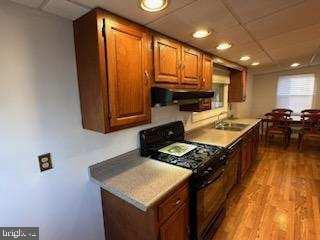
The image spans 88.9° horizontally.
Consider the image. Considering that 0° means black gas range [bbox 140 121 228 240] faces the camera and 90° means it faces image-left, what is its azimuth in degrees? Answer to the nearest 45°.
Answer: approximately 315°

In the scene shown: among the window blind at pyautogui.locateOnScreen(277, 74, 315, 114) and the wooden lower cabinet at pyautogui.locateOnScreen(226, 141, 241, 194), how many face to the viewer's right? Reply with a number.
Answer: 1

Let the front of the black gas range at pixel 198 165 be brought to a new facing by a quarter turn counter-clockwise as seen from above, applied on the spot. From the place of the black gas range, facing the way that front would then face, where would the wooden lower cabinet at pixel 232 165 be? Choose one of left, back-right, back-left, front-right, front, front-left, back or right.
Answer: front

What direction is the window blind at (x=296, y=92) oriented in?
toward the camera

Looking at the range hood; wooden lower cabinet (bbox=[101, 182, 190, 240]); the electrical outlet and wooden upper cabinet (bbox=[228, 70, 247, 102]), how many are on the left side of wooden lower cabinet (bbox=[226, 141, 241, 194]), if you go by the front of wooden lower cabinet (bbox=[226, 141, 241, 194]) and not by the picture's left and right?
1

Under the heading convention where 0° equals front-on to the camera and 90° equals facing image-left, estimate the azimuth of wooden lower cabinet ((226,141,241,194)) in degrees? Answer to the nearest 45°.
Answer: approximately 270°

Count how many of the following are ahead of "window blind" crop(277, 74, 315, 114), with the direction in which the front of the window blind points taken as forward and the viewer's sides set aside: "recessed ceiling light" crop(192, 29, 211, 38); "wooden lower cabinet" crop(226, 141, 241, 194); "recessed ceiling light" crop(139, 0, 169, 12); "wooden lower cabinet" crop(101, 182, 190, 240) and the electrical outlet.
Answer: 5

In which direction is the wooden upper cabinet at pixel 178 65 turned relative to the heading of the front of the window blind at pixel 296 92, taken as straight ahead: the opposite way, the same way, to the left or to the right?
to the left

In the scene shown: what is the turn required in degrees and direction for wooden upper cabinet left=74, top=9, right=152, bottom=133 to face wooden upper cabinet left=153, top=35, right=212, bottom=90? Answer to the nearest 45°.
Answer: approximately 90° to its left

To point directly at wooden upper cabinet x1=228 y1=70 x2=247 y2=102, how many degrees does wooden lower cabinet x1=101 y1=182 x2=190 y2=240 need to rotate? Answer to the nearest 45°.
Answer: approximately 90° to its left
